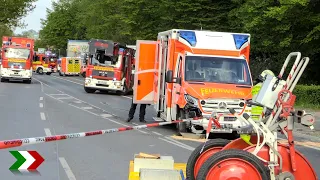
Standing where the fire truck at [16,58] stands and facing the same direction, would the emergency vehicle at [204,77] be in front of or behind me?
in front

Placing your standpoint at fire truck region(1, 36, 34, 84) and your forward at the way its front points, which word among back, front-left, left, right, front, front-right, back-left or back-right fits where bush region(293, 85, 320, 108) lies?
front-left

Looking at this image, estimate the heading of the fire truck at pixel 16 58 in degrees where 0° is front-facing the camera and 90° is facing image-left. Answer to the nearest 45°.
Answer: approximately 0°

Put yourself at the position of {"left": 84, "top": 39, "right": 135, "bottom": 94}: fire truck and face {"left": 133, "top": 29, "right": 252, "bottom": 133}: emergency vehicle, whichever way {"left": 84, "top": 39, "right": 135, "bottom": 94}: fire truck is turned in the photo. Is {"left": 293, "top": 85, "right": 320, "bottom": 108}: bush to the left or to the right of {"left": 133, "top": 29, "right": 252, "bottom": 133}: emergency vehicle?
left

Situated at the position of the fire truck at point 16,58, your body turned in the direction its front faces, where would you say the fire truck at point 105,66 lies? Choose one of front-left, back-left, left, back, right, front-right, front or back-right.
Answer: front-left
